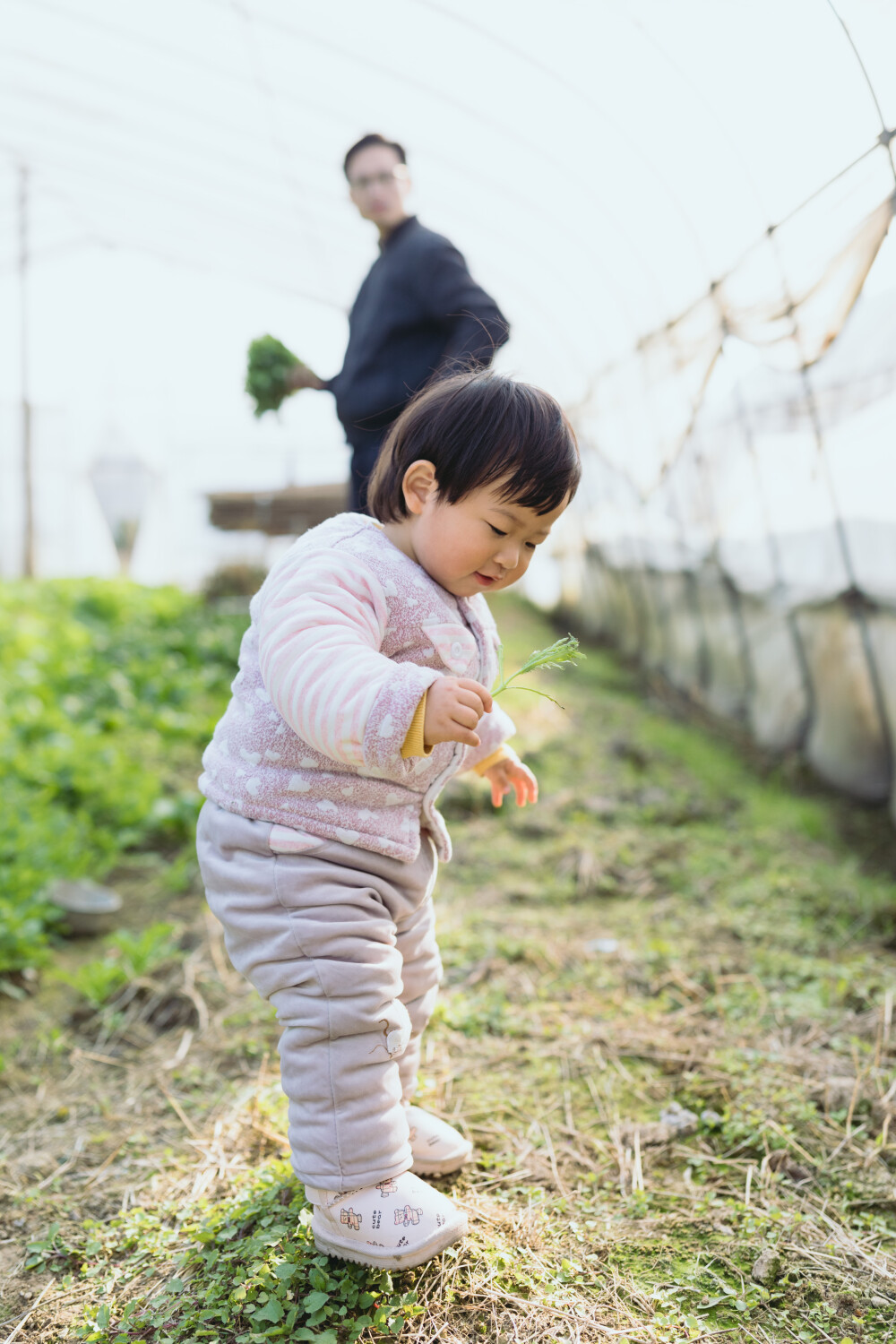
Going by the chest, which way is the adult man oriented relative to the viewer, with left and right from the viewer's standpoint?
facing the viewer and to the left of the viewer

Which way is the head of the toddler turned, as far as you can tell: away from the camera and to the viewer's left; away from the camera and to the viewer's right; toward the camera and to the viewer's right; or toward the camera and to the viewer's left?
toward the camera and to the viewer's right

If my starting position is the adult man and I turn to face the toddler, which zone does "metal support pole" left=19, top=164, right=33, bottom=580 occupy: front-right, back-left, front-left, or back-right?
back-right

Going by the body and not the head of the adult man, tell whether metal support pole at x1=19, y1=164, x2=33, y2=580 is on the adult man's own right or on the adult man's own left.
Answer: on the adult man's own right

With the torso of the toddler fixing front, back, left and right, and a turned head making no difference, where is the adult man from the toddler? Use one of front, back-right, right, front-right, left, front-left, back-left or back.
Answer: left

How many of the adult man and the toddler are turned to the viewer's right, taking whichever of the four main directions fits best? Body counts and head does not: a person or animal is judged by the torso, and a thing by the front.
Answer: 1

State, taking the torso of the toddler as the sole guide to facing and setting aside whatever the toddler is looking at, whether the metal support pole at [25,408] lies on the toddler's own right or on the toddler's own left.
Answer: on the toddler's own left

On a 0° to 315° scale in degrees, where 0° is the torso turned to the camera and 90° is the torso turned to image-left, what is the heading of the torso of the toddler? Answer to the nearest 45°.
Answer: approximately 270°

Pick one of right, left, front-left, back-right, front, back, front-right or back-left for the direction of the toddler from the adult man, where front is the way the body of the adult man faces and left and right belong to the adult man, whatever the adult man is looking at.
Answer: front-left
